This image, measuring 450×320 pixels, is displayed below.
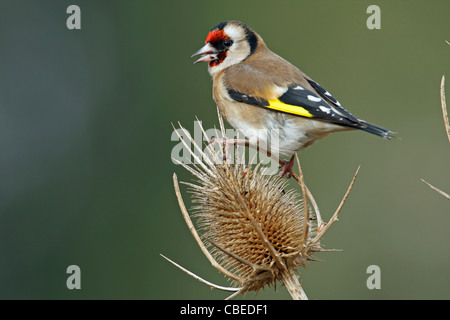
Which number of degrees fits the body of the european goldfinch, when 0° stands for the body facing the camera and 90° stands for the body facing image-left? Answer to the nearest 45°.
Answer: approximately 90°
